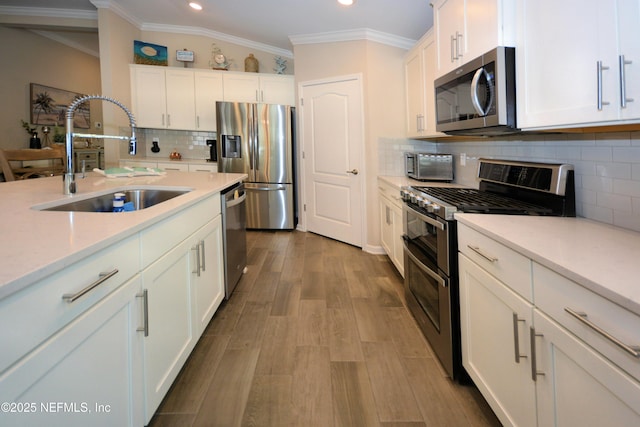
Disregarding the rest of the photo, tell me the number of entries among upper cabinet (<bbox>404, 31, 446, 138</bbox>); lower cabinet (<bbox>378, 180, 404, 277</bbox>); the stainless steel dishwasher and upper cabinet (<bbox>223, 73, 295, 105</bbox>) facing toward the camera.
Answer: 1

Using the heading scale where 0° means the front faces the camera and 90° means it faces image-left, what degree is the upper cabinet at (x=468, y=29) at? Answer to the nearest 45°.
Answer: approximately 45°

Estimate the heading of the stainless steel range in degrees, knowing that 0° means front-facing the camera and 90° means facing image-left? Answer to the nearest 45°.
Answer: approximately 45°

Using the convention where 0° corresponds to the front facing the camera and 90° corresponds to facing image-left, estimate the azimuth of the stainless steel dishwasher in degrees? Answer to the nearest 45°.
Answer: approximately 270°

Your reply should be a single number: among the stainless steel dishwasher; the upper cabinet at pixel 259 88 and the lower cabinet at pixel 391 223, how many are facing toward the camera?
1

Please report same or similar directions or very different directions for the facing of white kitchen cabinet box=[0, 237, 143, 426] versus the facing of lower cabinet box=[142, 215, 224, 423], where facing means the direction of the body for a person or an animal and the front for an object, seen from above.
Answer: same or similar directions

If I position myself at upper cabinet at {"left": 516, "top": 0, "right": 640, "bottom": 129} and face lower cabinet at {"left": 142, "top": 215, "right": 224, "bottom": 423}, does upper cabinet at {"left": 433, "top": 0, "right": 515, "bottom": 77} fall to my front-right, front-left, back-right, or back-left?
front-right

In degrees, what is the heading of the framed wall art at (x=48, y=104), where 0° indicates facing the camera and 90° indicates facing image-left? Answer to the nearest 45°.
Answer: approximately 315°

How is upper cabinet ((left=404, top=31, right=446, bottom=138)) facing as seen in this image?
to the viewer's left

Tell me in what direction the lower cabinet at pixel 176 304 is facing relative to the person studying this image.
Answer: facing the viewer and to the right of the viewer

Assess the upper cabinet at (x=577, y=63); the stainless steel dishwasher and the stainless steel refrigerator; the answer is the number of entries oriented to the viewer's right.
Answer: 1
